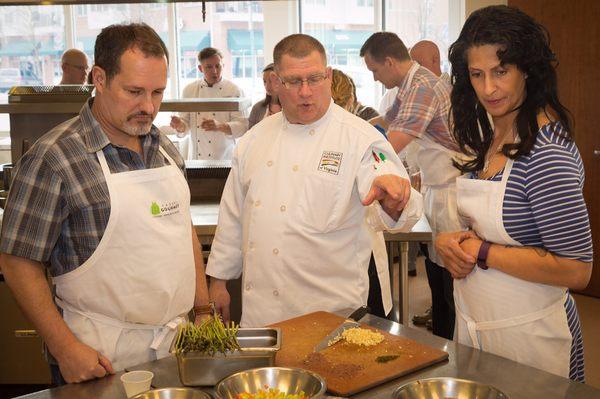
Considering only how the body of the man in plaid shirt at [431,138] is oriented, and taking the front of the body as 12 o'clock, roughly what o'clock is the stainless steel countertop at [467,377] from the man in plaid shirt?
The stainless steel countertop is roughly at 9 o'clock from the man in plaid shirt.

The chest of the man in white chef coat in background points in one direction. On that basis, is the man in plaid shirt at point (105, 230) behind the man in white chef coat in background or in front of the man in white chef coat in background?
in front

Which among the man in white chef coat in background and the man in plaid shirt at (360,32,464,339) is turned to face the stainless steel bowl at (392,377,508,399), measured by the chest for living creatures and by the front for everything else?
the man in white chef coat in background

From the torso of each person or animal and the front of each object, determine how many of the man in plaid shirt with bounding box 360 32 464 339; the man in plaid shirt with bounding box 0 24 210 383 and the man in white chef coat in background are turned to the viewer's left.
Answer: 1

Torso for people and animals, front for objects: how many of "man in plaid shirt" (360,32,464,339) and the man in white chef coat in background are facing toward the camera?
1

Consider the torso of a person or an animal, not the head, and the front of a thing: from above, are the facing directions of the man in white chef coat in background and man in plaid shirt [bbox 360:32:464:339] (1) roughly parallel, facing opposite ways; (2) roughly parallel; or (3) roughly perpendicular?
roughly perpendicular

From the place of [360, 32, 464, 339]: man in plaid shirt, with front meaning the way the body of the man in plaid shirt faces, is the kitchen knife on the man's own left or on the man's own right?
on the man's own left

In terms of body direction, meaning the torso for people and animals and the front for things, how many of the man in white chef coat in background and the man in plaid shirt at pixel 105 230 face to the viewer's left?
0

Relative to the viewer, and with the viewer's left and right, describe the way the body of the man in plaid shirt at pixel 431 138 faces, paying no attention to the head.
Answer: facing to the left of the viewer

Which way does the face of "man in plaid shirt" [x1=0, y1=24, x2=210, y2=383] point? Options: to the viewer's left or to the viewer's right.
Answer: to the viewer's right

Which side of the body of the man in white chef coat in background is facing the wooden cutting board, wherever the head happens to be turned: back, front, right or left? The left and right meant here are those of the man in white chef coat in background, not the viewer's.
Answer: front

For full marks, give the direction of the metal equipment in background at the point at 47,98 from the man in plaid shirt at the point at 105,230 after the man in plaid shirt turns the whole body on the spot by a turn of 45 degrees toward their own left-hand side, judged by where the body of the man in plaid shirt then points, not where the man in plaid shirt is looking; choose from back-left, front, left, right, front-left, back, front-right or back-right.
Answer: left

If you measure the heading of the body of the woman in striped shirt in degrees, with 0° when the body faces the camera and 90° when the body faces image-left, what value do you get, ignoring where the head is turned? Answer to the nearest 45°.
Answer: approximately 45°

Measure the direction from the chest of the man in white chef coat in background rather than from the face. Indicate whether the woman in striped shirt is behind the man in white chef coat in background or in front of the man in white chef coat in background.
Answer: in front
